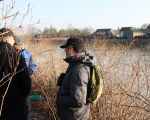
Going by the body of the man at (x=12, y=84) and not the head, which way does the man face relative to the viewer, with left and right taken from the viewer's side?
facing away from the viewer and to the right of the viewer

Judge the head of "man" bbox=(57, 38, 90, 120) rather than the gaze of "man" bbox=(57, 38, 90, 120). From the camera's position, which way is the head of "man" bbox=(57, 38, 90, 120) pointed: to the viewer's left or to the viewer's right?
to the viewer's left

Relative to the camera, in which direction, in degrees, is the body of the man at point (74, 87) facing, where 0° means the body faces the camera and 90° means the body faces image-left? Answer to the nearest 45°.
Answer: approximately 90°
